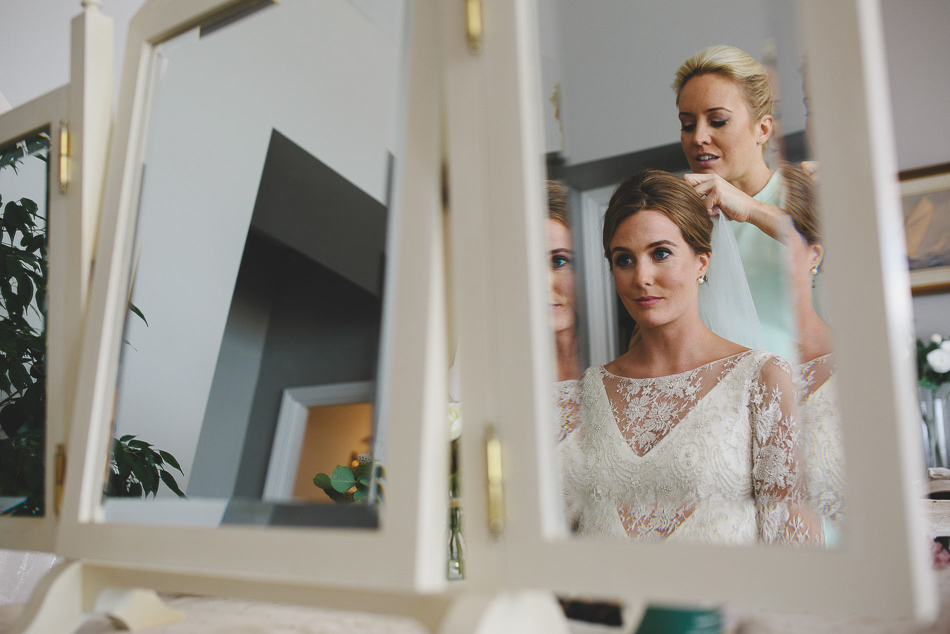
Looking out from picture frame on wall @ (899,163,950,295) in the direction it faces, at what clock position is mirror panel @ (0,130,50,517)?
The mirror panel is roughly at 1 o'clock from the picture frame on wall.

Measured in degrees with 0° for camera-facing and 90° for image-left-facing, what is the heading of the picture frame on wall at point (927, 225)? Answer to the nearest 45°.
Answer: approximately 0°

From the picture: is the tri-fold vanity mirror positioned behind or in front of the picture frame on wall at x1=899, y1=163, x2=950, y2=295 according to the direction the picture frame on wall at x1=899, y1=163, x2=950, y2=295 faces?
in front
